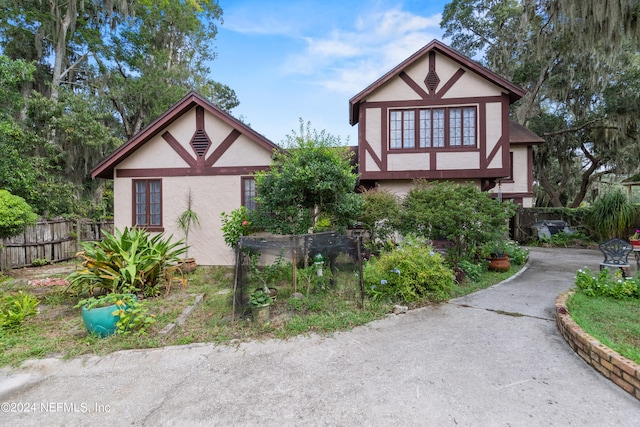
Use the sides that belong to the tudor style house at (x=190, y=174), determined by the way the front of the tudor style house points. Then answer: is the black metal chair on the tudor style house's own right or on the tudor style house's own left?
on the tudor style house's own left

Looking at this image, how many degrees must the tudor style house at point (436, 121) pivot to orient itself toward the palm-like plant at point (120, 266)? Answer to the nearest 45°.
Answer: approximately 45° to its right

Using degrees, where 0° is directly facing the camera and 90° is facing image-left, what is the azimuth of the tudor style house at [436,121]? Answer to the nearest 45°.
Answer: approximately 0°

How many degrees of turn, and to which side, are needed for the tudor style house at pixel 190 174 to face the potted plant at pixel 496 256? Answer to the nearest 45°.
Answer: approximately 45° to its left

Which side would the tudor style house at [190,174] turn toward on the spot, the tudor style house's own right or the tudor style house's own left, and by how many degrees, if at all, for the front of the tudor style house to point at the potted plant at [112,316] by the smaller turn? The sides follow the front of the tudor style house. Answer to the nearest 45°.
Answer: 0° — it already faces it

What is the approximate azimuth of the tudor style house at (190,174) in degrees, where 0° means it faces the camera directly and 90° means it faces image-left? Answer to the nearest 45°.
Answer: approximately 0°

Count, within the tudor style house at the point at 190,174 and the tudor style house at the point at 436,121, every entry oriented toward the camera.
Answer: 2

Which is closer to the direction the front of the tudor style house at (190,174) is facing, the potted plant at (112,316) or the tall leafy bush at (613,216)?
the potted plant

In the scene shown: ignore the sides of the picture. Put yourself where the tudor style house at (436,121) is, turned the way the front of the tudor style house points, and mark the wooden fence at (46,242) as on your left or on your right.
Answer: on your right
